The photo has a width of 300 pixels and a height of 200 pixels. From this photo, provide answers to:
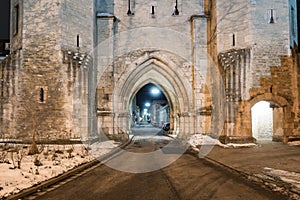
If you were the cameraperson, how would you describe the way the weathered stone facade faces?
facing the viewer

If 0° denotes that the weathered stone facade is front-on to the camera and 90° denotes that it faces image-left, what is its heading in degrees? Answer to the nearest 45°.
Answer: approximately 0°
